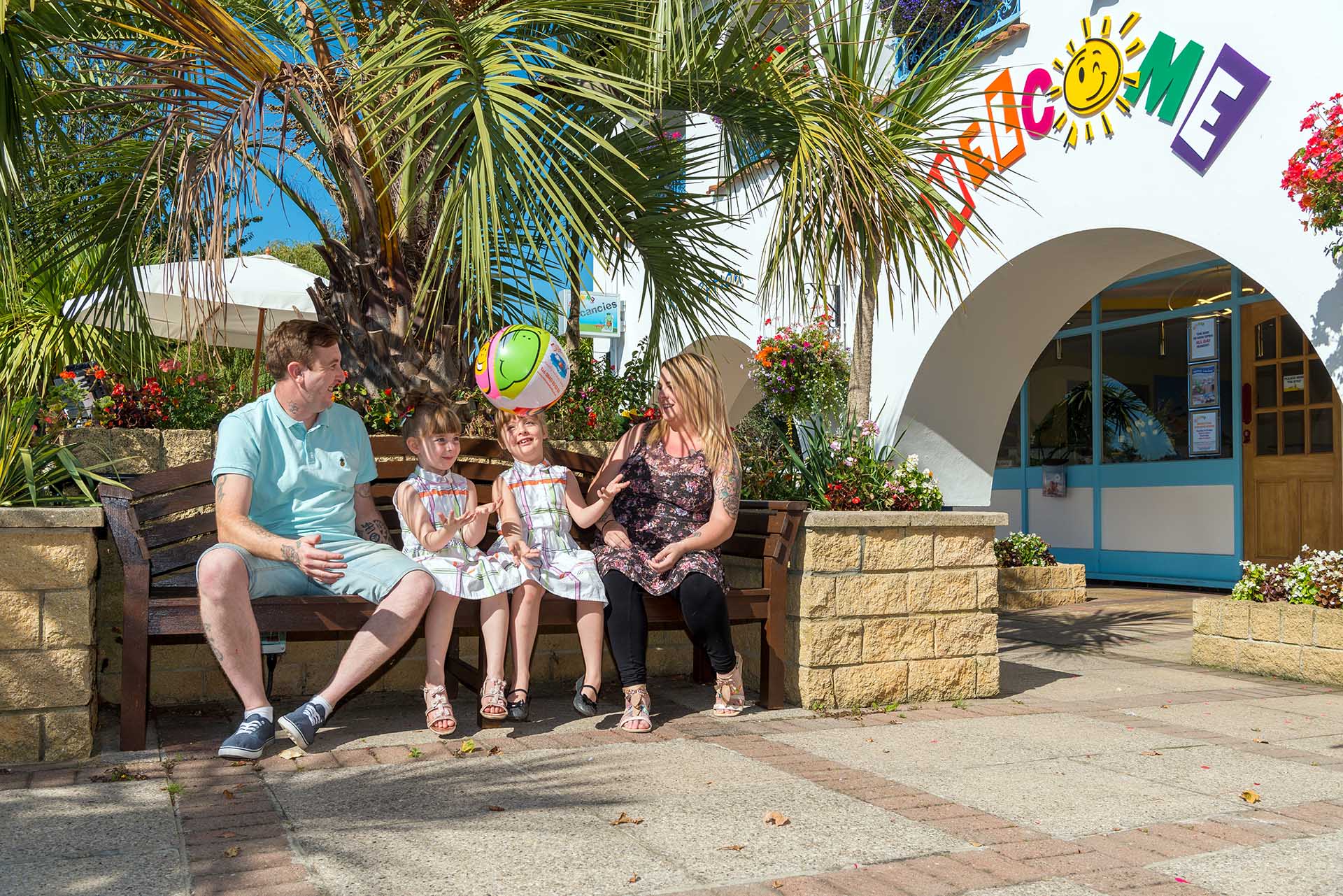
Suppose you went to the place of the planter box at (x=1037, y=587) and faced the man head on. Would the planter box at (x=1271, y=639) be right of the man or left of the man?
left

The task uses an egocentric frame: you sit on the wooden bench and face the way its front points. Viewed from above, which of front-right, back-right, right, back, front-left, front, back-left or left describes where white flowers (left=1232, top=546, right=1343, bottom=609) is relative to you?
left

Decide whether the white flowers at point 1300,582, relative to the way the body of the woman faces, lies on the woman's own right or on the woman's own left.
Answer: on the woman's own left

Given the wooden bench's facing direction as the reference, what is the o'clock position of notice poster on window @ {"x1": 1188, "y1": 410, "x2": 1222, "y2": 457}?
The notice poster on window is roughly at 8 o'clock from the wooden bench.

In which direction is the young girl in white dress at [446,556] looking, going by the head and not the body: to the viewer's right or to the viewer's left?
to the viewer's right

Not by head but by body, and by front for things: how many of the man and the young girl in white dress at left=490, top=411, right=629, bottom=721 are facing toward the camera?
2

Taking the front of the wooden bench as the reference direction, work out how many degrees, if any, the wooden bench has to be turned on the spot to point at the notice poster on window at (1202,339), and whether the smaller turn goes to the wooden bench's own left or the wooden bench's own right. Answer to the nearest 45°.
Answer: approximately 135° to the wooden bench's own left
